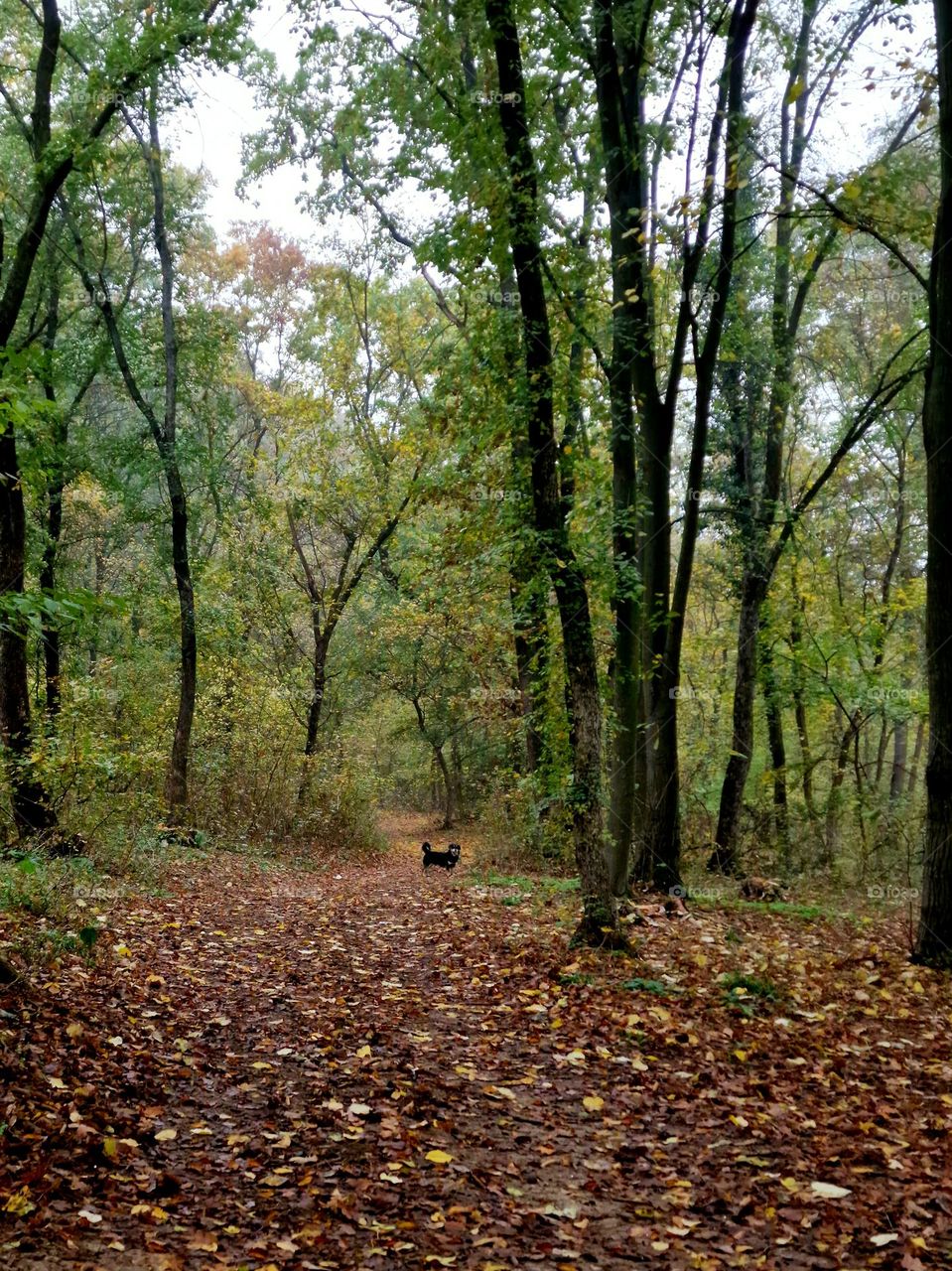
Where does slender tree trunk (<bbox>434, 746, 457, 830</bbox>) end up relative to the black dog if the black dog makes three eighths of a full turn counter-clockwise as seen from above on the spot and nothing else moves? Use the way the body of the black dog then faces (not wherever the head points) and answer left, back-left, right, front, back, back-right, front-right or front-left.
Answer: front-right

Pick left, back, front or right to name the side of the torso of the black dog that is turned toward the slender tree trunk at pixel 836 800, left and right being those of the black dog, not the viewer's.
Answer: front

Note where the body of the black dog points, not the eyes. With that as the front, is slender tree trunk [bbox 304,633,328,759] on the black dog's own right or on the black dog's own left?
on the black dog's own left

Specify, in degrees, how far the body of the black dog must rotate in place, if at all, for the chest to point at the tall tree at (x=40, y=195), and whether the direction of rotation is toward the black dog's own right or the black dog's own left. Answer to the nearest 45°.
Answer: approximately 135° to the black dog's own right

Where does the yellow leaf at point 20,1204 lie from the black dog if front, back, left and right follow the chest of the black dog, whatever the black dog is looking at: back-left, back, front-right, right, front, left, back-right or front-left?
right

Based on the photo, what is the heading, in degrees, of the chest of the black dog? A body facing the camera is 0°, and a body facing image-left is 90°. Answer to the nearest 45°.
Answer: approximately 270°

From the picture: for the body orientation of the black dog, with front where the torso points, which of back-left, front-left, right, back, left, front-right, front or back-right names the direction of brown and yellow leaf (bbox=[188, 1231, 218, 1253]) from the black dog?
right
